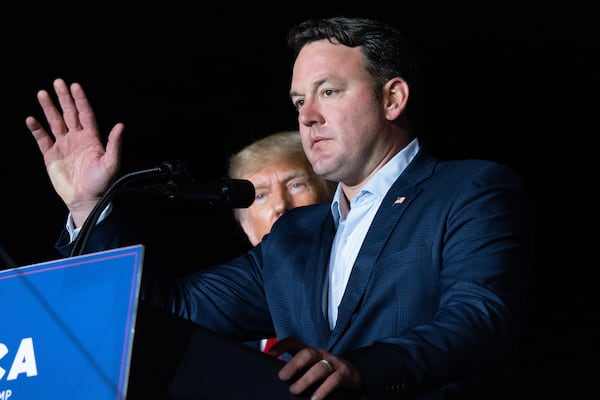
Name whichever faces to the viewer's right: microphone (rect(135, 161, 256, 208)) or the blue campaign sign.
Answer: the microphone

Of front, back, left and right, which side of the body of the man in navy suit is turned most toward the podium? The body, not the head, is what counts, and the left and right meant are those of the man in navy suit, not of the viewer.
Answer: front

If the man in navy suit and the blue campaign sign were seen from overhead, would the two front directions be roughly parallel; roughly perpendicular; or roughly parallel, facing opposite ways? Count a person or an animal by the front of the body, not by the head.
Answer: roughly parallel

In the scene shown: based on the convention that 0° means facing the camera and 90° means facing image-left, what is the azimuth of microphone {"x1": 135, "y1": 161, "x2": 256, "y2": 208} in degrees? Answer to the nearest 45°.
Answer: approximately 270°

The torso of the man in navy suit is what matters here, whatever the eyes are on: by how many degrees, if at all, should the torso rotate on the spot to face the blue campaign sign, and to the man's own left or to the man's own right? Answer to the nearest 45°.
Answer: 0° — they already face it

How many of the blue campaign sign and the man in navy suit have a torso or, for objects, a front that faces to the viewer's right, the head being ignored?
0

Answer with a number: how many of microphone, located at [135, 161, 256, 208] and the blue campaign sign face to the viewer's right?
1

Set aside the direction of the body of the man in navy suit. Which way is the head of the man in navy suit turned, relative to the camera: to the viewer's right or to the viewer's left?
to the viewer's left
